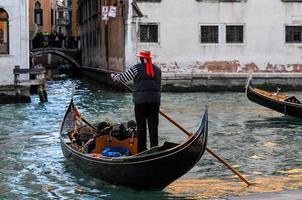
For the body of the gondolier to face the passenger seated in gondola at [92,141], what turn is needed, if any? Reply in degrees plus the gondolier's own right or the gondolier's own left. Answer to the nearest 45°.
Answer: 0° — they already face them

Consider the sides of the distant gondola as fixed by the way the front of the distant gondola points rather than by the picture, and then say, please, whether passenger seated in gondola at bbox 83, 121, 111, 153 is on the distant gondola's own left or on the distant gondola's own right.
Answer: on the distant gondola's own left

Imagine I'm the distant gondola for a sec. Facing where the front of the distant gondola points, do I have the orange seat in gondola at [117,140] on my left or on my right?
on my left

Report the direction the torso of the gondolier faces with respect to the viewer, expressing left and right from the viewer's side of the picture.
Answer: facing away from the viewer and to the left of the viewer

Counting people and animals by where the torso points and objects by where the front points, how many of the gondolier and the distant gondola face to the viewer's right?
0

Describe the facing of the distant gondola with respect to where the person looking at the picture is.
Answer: facing away from the viewer and to the left of the viewer
